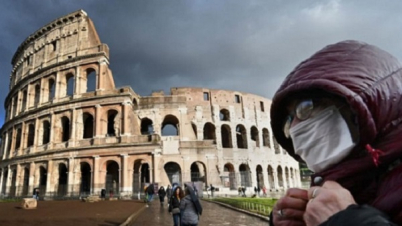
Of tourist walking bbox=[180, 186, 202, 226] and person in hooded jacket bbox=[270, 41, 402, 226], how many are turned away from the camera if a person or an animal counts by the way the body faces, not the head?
1

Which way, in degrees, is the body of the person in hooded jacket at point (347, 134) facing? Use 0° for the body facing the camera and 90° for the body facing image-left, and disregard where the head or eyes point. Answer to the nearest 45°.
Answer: approximately 45°

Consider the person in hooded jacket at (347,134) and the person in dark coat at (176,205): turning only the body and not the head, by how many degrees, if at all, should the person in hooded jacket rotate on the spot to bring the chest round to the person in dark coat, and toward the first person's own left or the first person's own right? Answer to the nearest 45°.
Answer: approximately 90° to the first person's own right

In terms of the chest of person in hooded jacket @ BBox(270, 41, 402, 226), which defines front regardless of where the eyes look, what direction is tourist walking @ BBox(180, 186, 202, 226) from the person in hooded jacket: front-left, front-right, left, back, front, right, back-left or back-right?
right

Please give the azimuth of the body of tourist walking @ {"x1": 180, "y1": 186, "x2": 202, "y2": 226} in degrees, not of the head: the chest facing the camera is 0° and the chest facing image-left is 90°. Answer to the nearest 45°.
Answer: approximately 180°

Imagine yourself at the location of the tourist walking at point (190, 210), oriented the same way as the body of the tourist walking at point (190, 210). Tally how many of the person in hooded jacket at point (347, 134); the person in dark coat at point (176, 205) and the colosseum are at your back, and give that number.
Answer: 1

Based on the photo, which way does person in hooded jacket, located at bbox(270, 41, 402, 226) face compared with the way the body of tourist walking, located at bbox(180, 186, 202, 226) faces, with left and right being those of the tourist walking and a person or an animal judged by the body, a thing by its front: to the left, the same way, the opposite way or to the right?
to the left

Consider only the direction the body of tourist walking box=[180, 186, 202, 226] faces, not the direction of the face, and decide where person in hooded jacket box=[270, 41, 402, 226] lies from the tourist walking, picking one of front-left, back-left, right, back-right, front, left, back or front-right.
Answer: back

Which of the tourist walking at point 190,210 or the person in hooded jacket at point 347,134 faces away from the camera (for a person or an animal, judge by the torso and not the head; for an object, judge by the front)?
the tourist walking

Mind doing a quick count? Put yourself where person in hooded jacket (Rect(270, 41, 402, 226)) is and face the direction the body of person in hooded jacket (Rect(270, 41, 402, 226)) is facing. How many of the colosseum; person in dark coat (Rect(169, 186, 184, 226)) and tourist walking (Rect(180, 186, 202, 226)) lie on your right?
3

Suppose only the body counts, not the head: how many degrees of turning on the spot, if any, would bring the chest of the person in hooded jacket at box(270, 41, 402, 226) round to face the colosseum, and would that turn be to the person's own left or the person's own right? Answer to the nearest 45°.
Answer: approximately 90° to the person's own right

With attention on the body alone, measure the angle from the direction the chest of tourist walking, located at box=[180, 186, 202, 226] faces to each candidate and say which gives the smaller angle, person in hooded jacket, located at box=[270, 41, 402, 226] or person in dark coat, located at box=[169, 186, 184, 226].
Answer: the person in dark coat
